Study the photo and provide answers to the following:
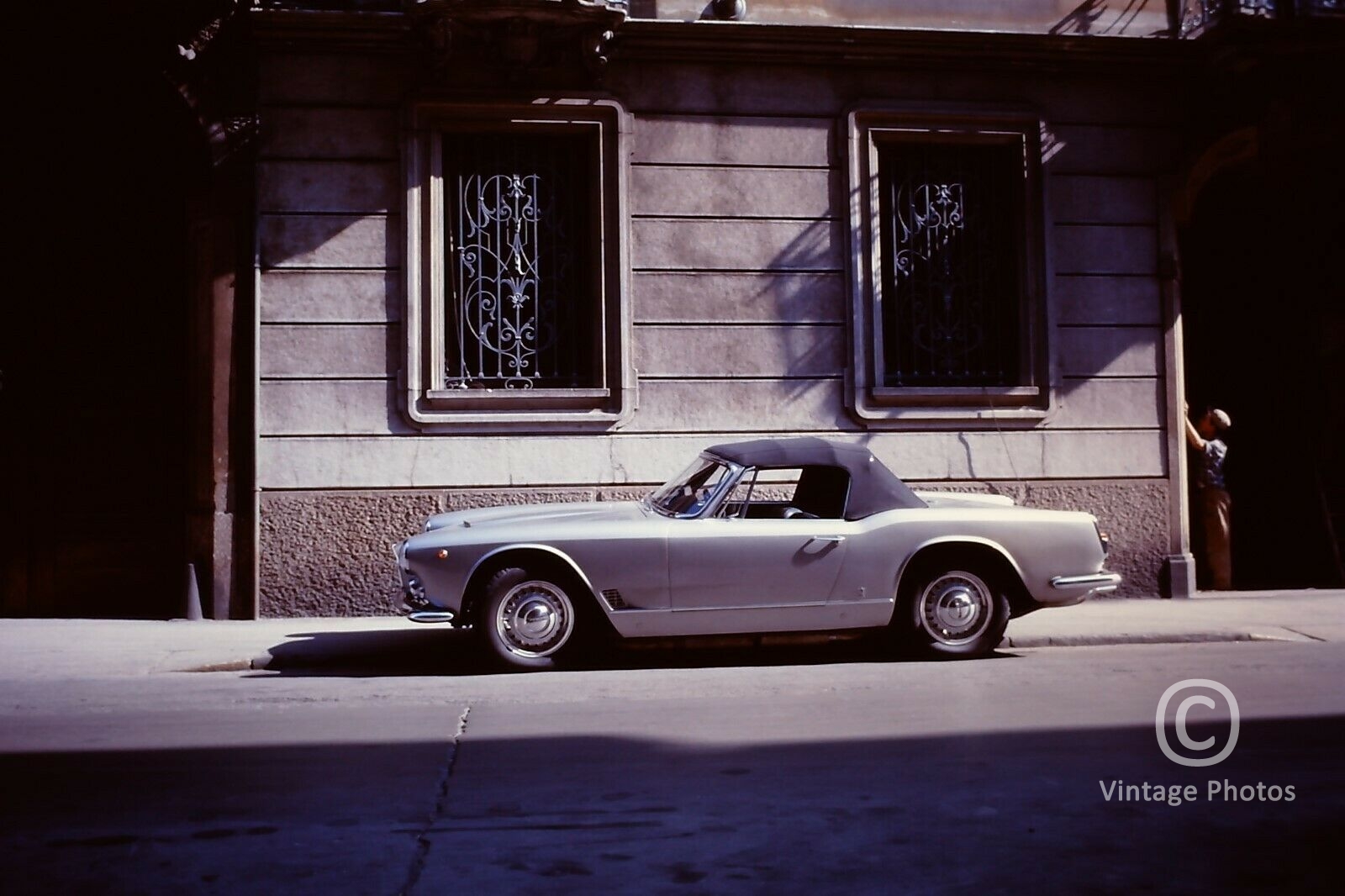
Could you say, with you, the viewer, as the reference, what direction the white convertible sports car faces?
facing to the left of the viewer

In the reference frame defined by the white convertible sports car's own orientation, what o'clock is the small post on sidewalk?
The small post on sidewalk is roughly at 1 o'clock from the white convertible sports car.
